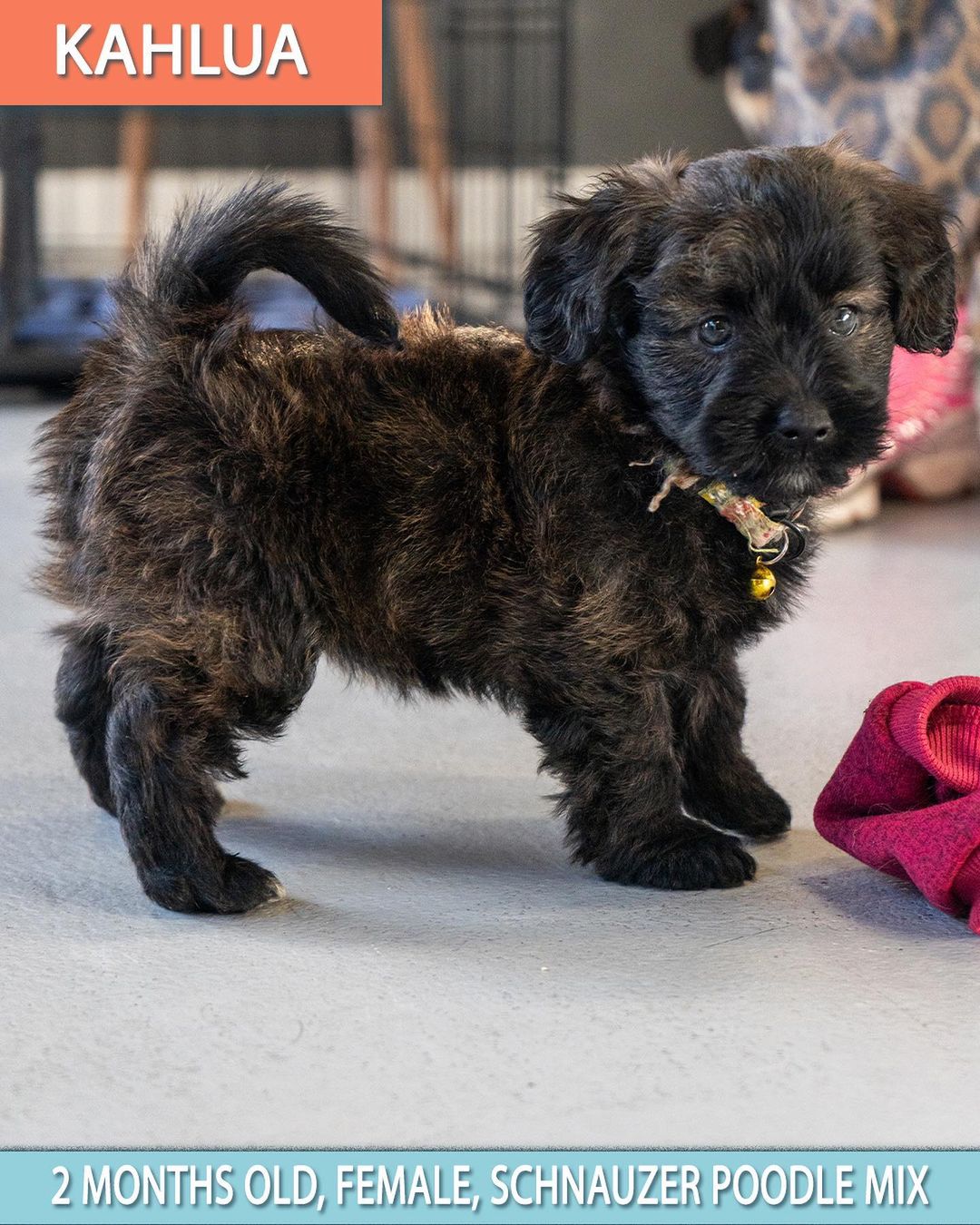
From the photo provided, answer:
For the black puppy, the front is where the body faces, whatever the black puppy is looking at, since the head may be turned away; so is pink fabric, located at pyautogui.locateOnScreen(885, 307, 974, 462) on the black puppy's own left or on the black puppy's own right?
on the black puppy's own left

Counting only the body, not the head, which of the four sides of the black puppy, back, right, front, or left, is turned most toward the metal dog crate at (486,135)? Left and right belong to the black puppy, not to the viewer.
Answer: left

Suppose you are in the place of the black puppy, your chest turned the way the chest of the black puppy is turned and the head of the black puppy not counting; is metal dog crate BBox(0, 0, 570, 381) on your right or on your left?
on your left

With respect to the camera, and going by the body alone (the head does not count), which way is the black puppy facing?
to the viewer's right
